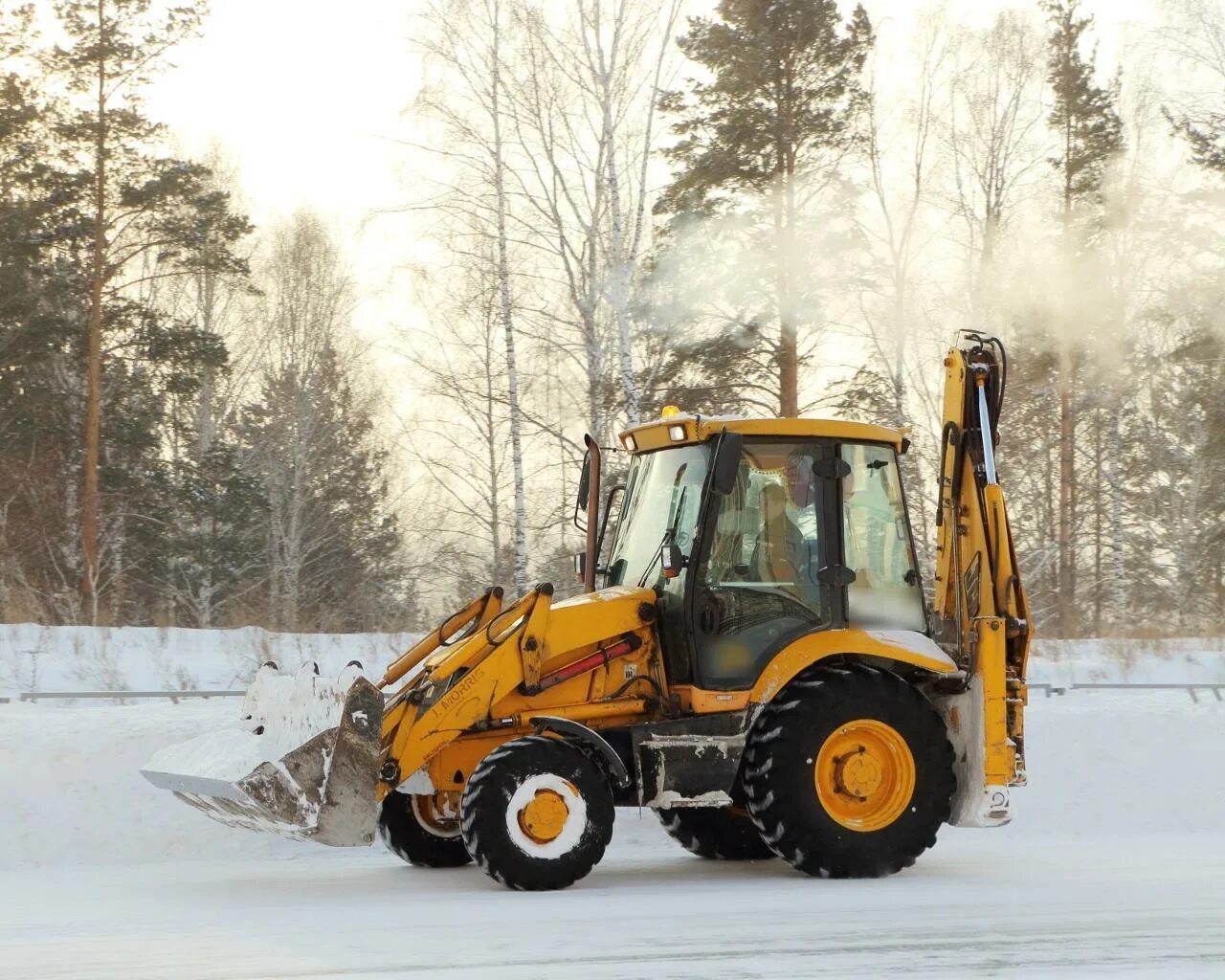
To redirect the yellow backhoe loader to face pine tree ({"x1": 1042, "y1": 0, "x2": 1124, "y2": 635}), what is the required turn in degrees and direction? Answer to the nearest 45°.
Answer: approximately 135° to its right

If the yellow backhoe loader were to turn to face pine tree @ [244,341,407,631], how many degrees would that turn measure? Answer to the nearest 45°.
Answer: approximately 135° to its right

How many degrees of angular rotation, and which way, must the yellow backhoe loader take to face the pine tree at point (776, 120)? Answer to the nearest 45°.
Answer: approximately 135° to its right

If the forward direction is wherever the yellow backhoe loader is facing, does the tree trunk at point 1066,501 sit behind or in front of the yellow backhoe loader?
behind

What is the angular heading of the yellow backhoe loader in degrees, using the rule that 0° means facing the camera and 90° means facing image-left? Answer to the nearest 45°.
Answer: approximately 45°

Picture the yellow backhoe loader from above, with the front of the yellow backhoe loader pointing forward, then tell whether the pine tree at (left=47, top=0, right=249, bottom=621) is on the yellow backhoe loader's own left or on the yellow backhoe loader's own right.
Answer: on the yellow backhoe loader's own right
